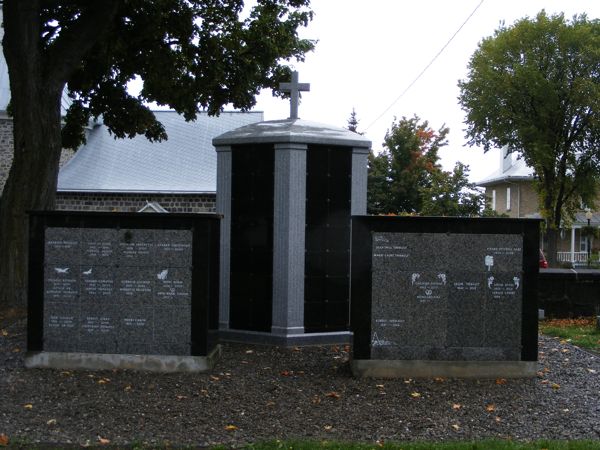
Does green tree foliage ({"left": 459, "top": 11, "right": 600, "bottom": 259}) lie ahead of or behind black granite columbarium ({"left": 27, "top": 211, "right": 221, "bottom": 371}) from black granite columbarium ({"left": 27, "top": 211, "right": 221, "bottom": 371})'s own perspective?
behind

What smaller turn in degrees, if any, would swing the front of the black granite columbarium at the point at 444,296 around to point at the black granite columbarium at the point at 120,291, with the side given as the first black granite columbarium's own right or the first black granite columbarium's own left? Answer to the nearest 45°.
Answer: approximately 90° to the first black granite columbarium's own right

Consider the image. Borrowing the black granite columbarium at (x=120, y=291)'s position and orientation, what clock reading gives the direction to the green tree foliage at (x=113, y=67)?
The green tree foliage is roughly at 6 o'clock from the black granite columbarium.

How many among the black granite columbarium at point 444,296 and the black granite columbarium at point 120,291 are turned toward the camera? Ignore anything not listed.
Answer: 2

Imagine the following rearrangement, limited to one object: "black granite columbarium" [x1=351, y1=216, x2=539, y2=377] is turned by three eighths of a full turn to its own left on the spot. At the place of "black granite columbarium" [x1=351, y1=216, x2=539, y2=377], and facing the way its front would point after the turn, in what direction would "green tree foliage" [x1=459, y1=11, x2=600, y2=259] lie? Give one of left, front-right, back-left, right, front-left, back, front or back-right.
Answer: front-left

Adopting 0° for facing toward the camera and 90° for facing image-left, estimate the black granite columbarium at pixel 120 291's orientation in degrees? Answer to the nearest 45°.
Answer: approximately 0°

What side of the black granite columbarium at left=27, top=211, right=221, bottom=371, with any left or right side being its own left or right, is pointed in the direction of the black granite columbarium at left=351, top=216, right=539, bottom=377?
left
